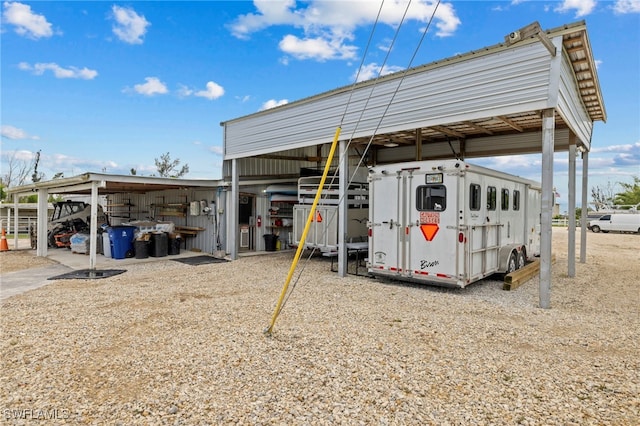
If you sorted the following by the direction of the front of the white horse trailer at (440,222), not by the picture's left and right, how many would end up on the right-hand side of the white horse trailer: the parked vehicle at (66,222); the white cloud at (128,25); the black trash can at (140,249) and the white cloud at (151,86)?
0

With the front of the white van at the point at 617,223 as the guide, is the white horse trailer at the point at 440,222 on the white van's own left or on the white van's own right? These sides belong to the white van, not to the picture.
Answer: on the white van's own left

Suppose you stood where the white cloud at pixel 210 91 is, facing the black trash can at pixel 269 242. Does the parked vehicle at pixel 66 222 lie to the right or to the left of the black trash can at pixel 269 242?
right

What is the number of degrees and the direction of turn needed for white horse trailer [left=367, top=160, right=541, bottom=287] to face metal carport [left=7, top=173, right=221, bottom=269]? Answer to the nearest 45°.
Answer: approximately 135° to its left

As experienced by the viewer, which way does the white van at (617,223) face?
facing to the left of the viewer

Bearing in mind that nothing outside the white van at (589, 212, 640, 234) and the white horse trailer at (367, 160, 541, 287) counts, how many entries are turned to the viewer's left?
1

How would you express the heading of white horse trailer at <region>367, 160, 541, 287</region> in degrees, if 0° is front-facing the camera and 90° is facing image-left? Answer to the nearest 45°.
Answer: approximately 225°

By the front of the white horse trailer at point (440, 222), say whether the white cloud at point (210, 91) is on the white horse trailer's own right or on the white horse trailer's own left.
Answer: on the white horse trailer's own left

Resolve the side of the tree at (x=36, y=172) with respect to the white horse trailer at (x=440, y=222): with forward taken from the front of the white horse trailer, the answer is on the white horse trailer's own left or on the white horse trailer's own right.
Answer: on the white horse trailer's own left

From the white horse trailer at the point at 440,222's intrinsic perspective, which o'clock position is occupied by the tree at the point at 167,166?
The tree is roughly at 9 o'clock from the white horse trailer.

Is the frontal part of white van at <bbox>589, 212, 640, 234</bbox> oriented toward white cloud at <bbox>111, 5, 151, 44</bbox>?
no
